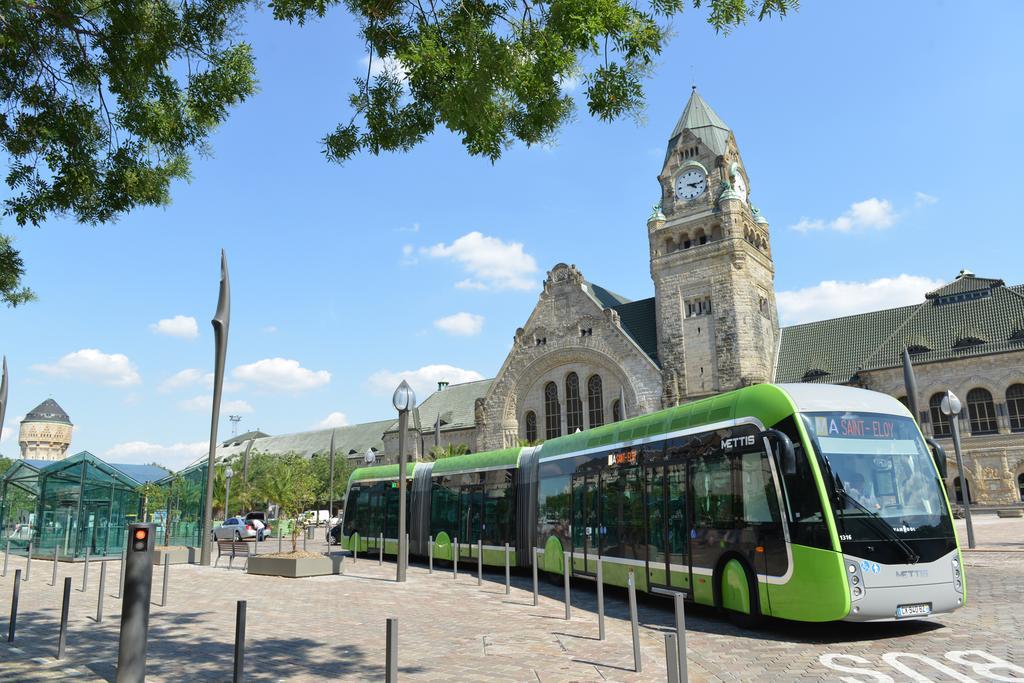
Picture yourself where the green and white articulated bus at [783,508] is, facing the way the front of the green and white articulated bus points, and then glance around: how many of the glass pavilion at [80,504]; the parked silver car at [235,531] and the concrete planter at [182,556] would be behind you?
3

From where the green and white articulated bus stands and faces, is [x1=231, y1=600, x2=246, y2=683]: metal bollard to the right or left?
on its right

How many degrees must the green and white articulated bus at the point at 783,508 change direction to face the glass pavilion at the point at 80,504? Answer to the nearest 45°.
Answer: approximately 180°

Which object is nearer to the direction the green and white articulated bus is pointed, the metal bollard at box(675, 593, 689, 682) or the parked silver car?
the metal bollard

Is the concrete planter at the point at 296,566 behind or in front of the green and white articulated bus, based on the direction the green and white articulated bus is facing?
behind

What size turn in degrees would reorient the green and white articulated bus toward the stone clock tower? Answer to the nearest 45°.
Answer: approximately 135° to its left

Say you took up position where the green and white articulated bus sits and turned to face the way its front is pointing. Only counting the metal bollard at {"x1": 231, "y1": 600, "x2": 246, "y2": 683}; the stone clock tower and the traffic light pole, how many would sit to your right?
2

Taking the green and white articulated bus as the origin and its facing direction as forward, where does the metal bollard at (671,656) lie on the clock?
The metal bollard is roughly at 2 o'clock from the green and white articulated bus.

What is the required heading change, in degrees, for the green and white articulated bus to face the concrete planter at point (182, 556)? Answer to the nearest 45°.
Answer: approximately 180°

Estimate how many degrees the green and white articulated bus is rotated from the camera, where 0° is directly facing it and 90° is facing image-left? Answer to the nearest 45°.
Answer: approximately 315°

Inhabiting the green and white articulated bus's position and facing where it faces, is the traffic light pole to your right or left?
on your right

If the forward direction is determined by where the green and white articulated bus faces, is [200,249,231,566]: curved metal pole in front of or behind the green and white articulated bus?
behind
